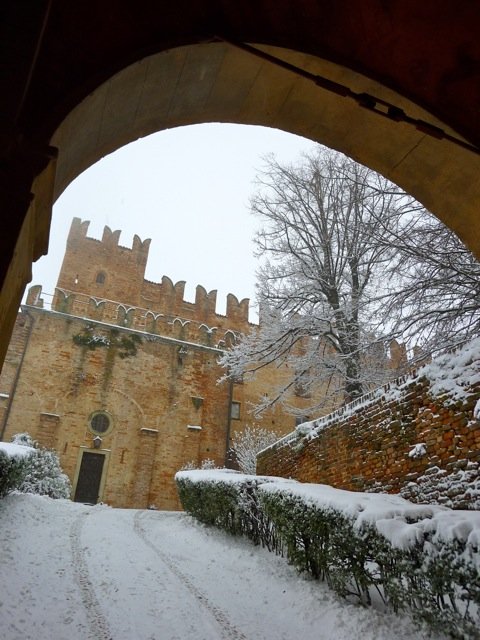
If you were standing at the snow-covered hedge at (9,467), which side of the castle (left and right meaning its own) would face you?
front

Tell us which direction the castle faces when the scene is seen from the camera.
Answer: facing the viewer

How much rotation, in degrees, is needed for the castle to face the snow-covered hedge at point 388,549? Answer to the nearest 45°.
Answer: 0° — it already faces it

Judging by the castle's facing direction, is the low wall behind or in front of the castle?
in front

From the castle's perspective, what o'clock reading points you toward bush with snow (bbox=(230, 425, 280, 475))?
The bush with snow is roughly at 9 o'clock from the castle.

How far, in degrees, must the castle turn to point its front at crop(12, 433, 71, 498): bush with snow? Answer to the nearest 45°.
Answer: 0° — it already faces it

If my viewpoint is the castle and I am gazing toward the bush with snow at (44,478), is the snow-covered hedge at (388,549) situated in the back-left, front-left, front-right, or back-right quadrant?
front-left

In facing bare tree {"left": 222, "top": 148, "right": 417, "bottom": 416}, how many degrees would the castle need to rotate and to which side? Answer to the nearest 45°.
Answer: approximately 45° to its left

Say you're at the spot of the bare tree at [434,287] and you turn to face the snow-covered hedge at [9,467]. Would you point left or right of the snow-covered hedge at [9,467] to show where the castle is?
right
